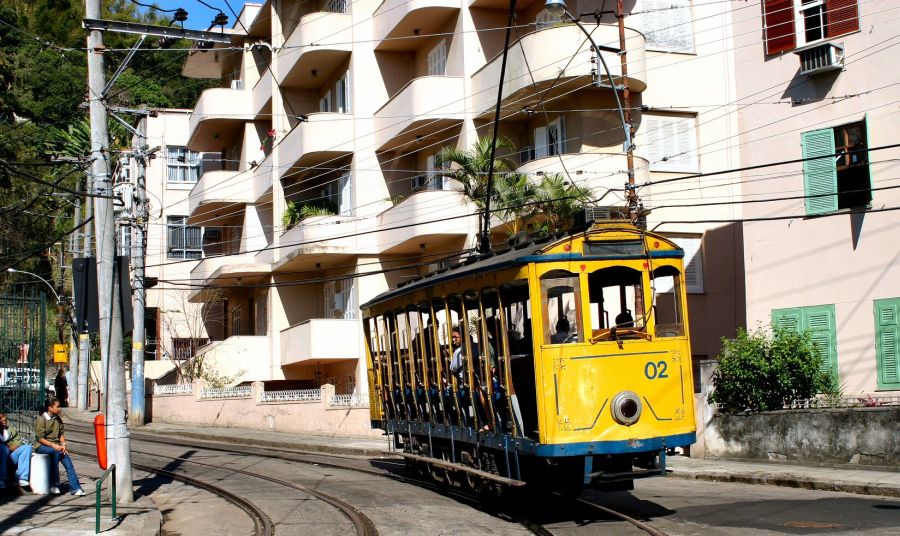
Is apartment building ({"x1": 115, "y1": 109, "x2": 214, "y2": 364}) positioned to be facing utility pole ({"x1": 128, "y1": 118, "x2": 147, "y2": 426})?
yes

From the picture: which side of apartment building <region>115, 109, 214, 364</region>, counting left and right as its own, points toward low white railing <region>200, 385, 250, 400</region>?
front

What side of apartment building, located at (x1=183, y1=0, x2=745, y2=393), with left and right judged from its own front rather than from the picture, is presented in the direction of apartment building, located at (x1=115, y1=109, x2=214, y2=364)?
right

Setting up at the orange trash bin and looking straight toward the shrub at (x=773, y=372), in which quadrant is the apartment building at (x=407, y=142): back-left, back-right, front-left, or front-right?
front-left

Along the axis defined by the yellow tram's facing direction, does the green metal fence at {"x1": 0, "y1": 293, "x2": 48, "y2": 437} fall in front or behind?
behind

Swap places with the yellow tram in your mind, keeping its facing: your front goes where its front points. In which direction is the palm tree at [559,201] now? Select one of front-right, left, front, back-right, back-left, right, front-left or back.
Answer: back-left

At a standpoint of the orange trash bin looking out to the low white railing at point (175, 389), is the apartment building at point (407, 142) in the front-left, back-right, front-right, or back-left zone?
front-right

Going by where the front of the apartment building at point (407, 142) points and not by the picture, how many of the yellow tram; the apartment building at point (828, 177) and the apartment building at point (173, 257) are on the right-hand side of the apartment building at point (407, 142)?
1

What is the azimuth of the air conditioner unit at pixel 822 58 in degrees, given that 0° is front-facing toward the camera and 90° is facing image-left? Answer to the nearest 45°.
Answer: approximately 45°

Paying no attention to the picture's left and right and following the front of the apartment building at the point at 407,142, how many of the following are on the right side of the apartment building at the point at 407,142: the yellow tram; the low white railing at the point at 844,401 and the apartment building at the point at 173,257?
1

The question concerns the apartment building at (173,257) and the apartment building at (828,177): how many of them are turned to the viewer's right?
0

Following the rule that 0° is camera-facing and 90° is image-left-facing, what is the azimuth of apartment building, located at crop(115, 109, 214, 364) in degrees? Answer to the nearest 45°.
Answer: approximately 0°

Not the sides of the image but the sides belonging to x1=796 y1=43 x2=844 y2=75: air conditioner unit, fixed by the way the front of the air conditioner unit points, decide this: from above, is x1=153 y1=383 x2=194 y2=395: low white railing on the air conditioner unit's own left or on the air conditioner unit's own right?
on the air conditioner unit's own right

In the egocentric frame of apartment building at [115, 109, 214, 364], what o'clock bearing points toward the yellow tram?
The yellow tram is roughly at 12 o'clock from the apartment building.

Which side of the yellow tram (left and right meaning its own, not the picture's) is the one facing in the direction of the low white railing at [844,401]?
left

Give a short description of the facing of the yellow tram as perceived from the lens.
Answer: facing the viewer and to the right of the viewer

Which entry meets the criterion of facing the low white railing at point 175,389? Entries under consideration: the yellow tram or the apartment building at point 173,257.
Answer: the apartment building

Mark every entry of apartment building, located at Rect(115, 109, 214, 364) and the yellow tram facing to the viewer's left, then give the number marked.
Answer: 0
